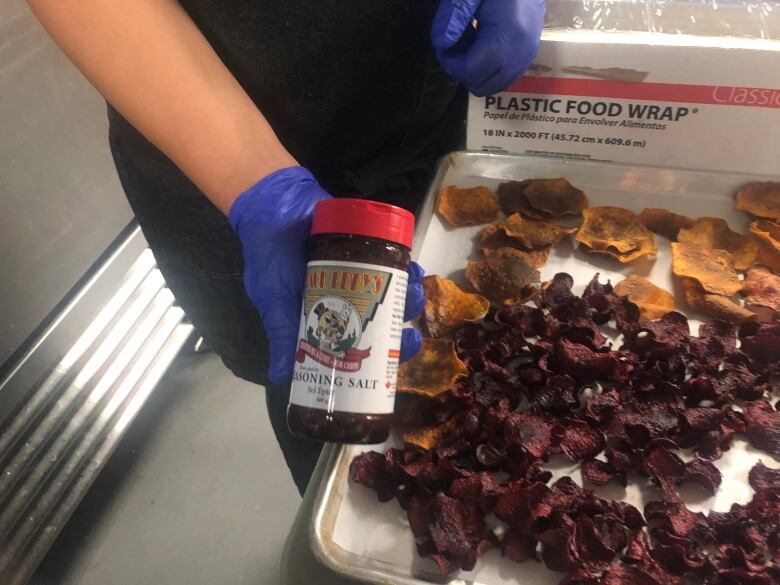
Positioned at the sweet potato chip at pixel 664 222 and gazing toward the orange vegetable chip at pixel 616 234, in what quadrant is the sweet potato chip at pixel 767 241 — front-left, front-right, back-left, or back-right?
back-left
